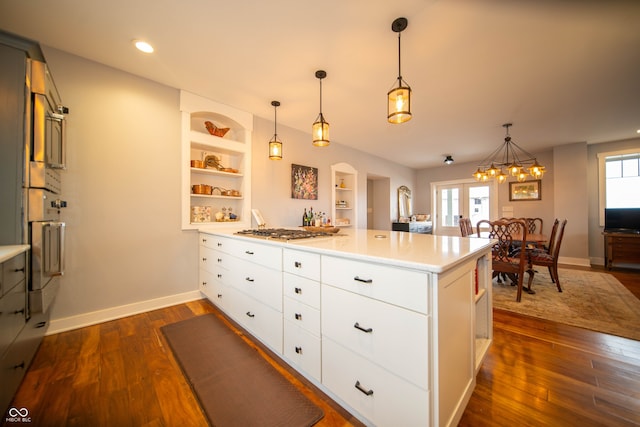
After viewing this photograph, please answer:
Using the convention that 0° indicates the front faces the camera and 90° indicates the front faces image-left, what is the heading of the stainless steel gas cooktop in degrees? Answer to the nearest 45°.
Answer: approximately 45°

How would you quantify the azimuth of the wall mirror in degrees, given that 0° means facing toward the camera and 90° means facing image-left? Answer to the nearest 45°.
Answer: approximately 315°

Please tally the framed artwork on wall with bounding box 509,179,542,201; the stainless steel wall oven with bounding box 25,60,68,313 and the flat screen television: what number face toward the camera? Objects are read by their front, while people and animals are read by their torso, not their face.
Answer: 2

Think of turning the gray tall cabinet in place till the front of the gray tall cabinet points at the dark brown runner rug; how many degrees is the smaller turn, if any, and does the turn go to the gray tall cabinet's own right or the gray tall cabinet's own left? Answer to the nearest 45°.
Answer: approximately 45° to the gray tall cabinet's own right

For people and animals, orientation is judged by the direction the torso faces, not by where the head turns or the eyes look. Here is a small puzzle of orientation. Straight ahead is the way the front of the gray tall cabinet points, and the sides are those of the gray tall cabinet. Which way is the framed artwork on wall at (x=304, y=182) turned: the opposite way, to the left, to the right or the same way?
to the right

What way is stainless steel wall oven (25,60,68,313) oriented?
to the viewer's right

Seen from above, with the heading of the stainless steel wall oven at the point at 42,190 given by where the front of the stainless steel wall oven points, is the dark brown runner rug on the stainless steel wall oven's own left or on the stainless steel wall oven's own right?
on the stainless steel wall oven's own right

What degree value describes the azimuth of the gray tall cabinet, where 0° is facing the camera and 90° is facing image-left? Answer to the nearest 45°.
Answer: approximately 270°
